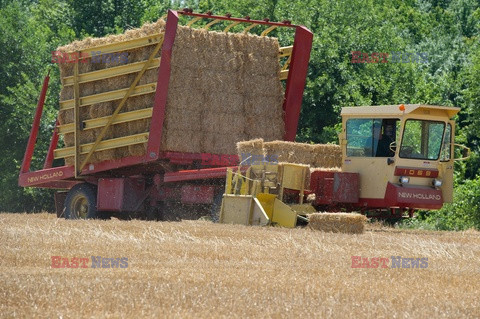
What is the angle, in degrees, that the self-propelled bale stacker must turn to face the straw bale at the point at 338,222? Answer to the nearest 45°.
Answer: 0° — it already faces it

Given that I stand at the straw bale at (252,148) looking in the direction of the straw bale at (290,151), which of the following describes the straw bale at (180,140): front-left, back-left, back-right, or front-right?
back-left

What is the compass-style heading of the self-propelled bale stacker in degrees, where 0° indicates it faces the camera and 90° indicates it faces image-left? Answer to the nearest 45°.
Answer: approximately 315°
